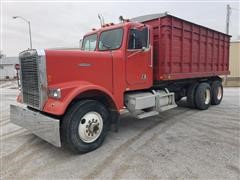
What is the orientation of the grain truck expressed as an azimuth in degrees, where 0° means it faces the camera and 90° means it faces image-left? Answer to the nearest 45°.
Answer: approximately 45°
